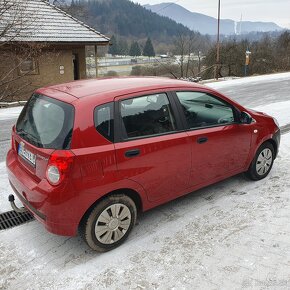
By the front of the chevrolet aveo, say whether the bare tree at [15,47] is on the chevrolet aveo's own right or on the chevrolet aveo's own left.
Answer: on the chevrolet aveo's own left

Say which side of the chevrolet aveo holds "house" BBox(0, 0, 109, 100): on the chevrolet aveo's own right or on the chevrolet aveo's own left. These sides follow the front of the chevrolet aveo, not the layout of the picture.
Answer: on the chevrolet aveo's own left

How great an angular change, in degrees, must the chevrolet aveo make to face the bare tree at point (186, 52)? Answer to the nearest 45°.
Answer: approximately 45° to its left

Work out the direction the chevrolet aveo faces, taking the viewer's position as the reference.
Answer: facing away from the viewer and to the right of the viewer
